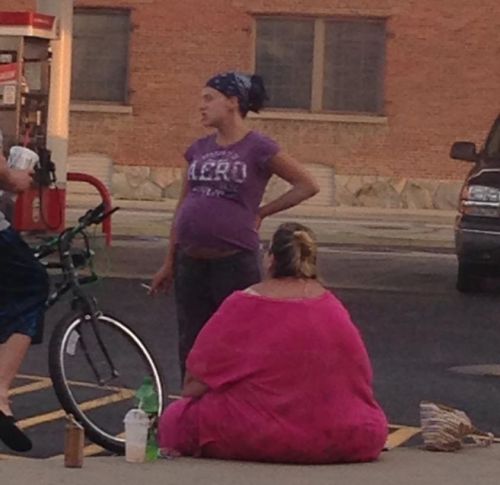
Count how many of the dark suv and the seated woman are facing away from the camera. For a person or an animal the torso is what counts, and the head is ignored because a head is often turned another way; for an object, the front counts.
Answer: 1

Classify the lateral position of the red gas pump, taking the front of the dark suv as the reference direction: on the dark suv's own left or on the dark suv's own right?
on the dark suv's own right

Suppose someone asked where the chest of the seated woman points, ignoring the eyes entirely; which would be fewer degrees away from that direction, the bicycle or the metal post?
the metal post

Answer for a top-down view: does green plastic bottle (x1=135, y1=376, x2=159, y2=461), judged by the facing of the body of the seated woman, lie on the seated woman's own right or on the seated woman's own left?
on the seated woman's own left

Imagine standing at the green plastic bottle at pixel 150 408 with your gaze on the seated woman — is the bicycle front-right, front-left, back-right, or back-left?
back-left

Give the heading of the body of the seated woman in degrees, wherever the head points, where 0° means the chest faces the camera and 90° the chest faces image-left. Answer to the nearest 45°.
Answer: approximately 180°

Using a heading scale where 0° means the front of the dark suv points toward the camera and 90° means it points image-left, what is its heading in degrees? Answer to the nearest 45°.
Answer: approximately 0°

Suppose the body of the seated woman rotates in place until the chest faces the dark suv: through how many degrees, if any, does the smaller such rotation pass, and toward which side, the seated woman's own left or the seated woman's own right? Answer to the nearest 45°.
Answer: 0° — they already face it

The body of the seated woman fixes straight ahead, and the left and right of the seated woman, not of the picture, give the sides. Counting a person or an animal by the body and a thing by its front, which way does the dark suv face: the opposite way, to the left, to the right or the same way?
the opposite way

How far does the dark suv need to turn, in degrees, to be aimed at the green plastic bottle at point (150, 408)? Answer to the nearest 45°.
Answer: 0° — it already faces it
